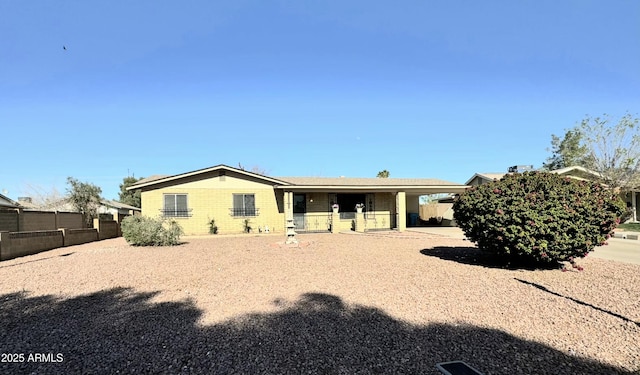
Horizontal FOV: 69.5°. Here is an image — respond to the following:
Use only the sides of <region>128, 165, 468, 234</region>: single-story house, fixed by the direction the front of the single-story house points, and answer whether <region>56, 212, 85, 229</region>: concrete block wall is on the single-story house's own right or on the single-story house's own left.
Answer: on the single-story house's own right

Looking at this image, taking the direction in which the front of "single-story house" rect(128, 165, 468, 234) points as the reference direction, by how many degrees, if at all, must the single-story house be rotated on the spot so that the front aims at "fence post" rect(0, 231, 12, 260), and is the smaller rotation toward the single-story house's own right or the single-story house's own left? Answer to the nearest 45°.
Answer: approximately 45° to the single-story house's own right

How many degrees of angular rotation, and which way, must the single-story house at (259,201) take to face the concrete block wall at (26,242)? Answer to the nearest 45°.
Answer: approximately 45° to its right

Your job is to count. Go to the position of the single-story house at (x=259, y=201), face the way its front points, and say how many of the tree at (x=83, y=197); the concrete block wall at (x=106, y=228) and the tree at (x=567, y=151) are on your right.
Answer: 2

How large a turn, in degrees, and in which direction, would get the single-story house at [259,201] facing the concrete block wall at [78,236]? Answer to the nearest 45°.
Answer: approximately 45° to its right

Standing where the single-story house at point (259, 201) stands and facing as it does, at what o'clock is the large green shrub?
The large green shrub is roughly at 11 o'clock from the single-story house.

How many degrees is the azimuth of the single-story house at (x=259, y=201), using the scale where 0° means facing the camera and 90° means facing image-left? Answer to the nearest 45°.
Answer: approximately 0°

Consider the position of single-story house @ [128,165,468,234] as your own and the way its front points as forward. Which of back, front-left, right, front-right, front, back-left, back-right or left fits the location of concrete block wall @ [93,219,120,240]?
right

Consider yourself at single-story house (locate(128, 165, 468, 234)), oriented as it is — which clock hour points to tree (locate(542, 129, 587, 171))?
The tree is roughly at 8 o'clock from the single-story house.
